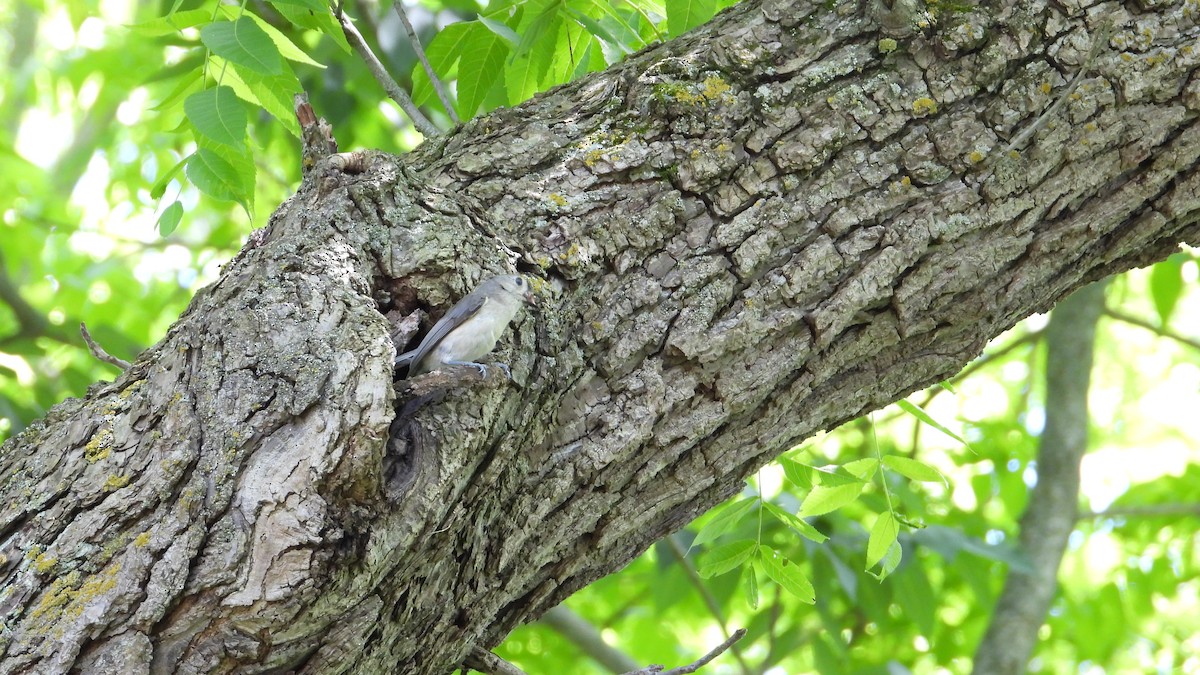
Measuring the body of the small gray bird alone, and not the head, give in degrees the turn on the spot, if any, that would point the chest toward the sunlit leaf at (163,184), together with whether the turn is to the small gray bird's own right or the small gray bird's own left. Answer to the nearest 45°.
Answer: approximately 135° to the small gray bird's own left

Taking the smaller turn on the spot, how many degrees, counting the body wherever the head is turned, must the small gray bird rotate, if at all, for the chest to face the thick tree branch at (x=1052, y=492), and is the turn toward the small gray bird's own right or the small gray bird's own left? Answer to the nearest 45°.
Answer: approximately 45° to the small gray bird's own left

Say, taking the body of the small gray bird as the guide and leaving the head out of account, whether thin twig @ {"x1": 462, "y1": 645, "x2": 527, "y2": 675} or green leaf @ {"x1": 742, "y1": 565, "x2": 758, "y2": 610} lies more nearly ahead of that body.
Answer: the green leaf

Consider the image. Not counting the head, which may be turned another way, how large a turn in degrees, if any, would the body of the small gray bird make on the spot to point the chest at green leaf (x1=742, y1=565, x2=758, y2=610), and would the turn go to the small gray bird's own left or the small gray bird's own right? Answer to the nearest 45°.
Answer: approximately 45° to the small gray bird's own left

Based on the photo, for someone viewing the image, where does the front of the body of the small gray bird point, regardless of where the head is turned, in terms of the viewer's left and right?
facing to the right of the viewer
